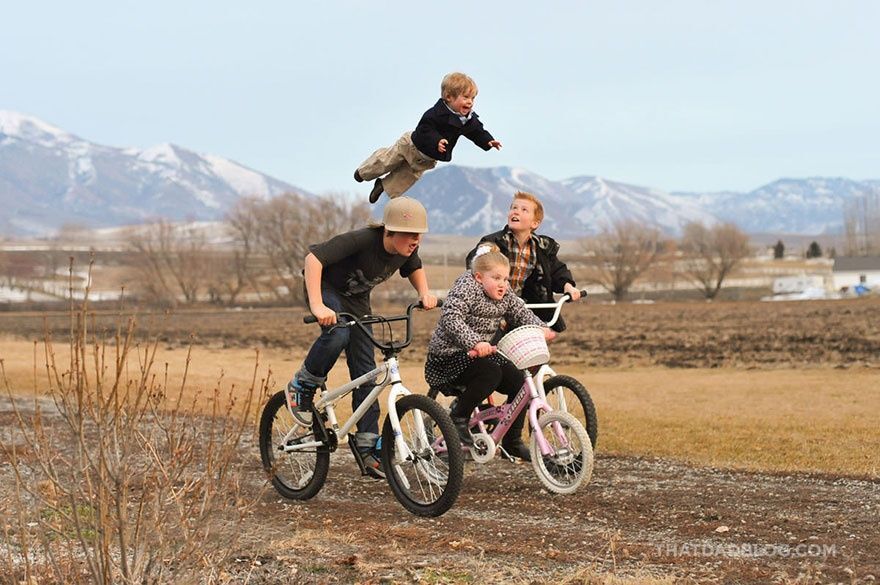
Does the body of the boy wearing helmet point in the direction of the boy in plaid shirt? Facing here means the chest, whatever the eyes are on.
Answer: no

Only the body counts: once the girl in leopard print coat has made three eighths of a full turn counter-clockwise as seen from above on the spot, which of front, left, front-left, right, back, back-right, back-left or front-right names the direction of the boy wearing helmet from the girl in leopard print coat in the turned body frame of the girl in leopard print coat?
left

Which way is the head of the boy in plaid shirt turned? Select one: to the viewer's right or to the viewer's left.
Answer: to the viewer's left

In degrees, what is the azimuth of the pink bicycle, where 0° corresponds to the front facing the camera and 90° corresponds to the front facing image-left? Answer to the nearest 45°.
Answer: approximately 315°

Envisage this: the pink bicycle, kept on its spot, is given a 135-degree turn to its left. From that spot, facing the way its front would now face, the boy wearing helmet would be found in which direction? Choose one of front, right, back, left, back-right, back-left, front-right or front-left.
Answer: left

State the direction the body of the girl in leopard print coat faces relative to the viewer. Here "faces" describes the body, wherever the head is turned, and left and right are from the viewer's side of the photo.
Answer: facing the viewer and to the right of the viewer
